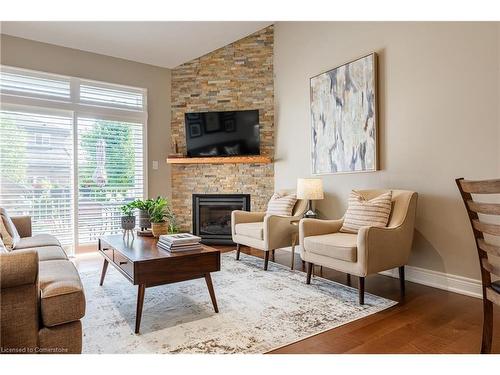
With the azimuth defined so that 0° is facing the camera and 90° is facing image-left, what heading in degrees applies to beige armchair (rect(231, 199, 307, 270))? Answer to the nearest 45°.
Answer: approximately 45°

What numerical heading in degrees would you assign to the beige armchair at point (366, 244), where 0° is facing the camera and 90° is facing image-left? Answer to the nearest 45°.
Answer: approximately 45°

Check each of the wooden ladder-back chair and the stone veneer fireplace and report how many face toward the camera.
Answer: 1

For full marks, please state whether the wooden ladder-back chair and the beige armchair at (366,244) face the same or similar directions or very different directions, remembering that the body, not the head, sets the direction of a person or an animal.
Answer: very different directions

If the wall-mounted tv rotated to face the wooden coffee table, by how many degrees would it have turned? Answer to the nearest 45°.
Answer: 0° — it already faces it

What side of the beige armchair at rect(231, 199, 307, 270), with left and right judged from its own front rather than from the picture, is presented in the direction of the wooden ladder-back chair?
left

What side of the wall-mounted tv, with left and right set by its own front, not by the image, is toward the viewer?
front

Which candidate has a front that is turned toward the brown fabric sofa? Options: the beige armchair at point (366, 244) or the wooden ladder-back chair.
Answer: the beige armchair

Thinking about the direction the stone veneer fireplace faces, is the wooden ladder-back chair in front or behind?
in front

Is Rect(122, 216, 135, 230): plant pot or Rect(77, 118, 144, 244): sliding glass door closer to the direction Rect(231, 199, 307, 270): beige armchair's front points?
the plant pot

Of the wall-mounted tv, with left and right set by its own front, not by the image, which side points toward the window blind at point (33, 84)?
right

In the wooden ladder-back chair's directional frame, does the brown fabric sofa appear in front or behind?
behind

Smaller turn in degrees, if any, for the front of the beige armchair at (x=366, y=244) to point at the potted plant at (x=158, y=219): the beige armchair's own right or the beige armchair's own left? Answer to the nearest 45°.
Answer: approximately 45° to the beige armchair's own right

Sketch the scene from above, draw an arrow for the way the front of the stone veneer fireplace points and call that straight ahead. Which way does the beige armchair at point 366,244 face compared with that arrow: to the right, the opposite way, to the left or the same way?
to the right

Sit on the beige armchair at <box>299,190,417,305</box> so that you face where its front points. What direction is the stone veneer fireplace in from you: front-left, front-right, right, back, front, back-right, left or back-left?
right
